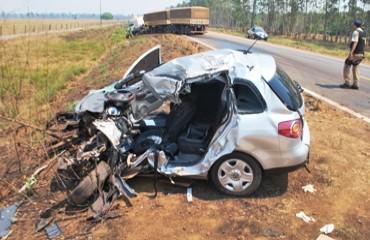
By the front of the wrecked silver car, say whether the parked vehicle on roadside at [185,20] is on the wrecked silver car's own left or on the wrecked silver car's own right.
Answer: on the wrecked silver car's own right

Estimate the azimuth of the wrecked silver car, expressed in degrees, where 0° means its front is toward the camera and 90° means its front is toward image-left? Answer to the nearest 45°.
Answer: approximately 90°
